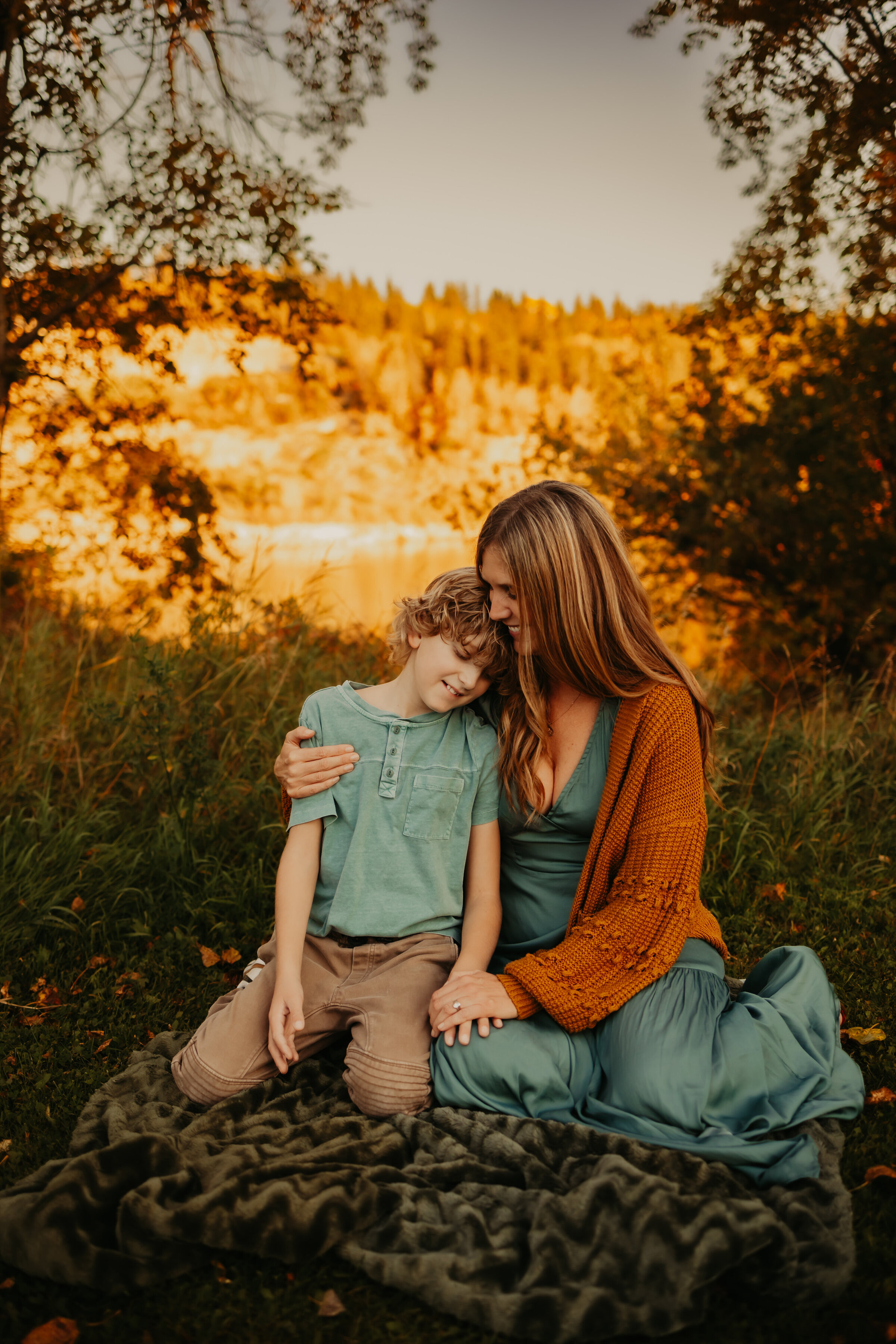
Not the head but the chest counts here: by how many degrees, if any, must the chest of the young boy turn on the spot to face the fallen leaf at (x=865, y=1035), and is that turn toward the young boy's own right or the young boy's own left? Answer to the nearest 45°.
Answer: approximately 90° to the young boy's own left

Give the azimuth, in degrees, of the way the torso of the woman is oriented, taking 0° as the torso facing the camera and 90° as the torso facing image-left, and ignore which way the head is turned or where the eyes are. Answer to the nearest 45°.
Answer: approximately 45°

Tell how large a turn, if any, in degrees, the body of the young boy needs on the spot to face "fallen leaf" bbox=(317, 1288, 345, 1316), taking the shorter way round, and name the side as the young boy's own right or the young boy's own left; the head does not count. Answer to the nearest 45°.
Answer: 0° — they already face it

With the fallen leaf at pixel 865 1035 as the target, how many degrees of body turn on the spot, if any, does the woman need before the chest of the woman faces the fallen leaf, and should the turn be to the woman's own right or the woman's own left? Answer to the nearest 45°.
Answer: approximately 180°

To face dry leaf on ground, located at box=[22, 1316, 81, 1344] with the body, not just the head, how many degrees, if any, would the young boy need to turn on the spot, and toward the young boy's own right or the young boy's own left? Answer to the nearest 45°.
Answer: approximately 45° to the young boy's own right

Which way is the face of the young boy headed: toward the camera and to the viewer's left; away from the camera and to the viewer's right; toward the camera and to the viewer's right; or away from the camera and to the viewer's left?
toward the camera and to the viewer's right

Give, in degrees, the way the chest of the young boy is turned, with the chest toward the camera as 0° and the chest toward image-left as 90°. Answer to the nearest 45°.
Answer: approximately 0°
